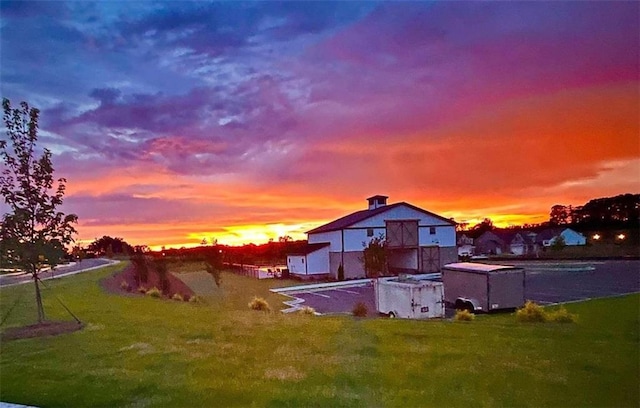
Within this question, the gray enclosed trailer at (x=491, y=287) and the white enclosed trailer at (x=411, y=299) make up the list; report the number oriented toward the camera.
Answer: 0

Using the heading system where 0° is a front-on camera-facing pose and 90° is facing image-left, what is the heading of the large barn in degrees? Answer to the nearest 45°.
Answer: approximately 315°

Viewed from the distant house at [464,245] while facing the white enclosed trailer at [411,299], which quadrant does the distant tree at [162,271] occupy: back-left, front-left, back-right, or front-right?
front-right
